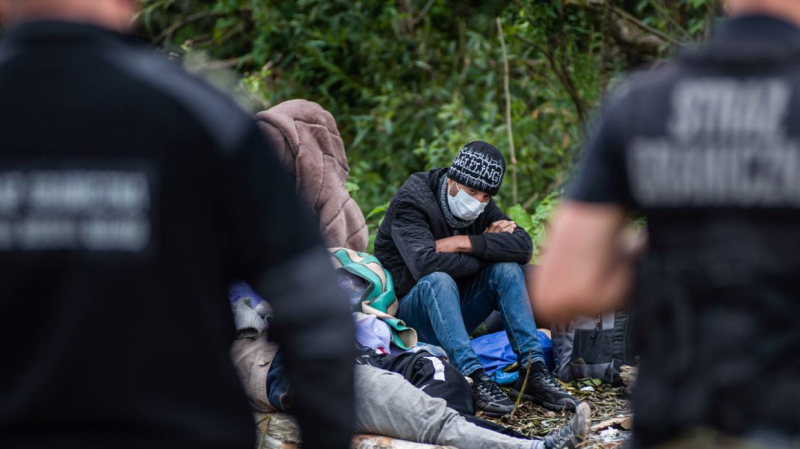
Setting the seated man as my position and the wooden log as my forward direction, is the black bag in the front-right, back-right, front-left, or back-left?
back-left

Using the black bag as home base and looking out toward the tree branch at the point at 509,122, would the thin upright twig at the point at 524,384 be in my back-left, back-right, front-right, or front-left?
back-left

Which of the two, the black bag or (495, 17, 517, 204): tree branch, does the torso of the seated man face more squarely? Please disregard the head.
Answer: the black bag

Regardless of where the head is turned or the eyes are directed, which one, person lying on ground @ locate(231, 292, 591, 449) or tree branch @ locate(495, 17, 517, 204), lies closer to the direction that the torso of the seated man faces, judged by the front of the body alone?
the person lying on ground

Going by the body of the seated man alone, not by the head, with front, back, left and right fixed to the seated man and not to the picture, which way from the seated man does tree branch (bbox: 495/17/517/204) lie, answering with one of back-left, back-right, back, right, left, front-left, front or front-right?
back-left

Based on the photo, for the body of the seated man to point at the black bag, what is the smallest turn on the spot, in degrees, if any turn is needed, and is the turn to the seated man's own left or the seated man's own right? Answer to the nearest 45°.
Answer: approximately 45° to the seated man's own left

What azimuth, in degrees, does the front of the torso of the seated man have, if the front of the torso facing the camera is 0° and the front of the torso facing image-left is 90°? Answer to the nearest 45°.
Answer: approximately 315°

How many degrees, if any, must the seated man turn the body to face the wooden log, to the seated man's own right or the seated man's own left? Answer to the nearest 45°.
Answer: approximately 90° to the seated man's own right
